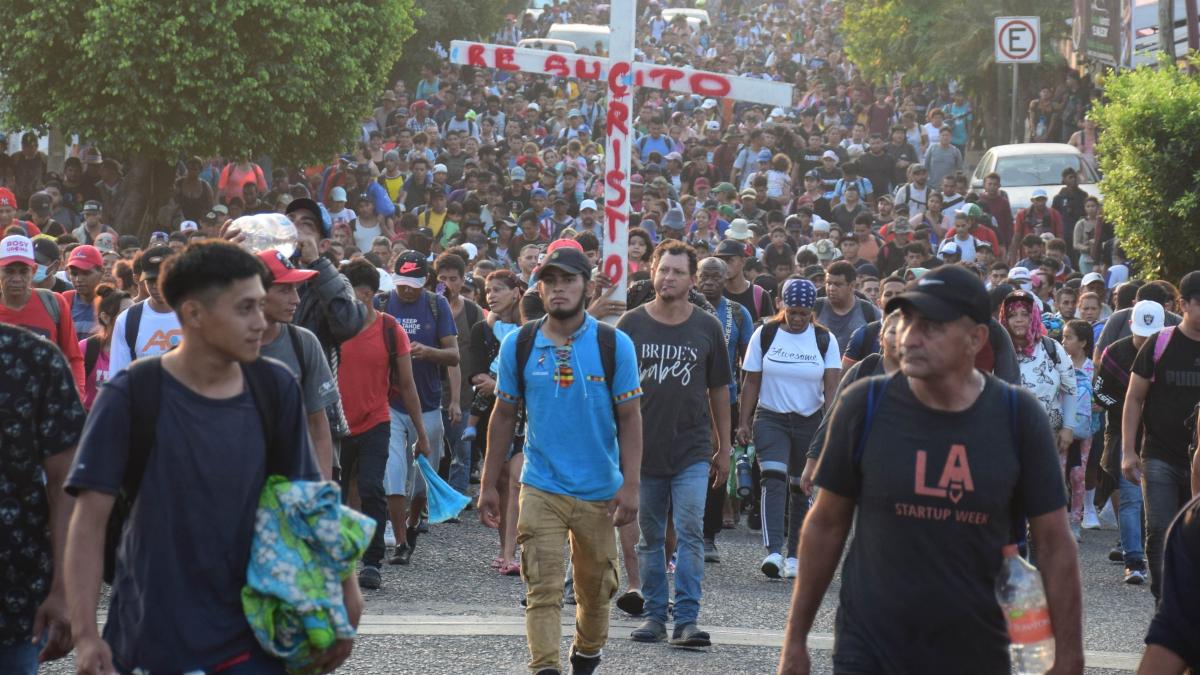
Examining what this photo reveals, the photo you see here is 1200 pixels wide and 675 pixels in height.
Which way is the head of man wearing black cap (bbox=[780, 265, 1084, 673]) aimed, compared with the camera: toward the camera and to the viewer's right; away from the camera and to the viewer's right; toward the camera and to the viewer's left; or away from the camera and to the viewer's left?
toward the camera and to the viewer's left

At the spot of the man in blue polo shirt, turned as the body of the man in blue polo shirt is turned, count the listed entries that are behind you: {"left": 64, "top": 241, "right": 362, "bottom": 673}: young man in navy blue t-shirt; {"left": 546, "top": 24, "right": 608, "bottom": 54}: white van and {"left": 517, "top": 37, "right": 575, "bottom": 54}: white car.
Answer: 2

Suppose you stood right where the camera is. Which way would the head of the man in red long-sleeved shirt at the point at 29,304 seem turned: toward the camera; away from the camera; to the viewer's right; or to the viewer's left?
toward the camera

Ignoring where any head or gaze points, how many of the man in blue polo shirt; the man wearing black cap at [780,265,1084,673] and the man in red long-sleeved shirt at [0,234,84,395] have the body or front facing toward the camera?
3

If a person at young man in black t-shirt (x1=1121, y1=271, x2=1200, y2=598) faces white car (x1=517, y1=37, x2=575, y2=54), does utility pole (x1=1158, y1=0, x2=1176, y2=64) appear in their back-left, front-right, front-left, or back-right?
front-right

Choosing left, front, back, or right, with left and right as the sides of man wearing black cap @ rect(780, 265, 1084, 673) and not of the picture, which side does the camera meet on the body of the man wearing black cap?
front

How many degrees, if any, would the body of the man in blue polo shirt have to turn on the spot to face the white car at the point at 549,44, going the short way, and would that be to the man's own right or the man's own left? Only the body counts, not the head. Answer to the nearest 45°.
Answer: approximately 180°

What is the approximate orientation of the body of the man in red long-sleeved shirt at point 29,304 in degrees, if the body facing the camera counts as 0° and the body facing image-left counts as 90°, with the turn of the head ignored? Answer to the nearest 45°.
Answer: approximately 0°

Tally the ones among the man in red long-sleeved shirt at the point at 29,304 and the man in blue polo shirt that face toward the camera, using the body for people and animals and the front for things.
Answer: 2

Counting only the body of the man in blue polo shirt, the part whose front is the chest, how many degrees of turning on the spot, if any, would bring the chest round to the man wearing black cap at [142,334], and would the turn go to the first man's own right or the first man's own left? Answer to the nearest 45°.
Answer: approximately 90° to the first man's own right

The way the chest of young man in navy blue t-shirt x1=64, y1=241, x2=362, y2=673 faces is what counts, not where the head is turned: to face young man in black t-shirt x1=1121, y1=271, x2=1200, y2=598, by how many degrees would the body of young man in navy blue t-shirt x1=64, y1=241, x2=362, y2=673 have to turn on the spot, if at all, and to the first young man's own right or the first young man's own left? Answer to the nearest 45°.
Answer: approximately 90° to the first young man's own left

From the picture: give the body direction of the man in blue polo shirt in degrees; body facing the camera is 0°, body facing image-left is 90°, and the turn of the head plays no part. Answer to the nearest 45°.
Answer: approximately 0°

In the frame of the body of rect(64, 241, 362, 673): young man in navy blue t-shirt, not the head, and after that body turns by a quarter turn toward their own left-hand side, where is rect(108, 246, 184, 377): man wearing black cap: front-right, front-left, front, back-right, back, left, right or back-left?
front-left

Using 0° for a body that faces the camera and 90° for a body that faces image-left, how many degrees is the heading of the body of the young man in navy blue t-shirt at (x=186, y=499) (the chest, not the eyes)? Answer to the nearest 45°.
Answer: approximately 315°

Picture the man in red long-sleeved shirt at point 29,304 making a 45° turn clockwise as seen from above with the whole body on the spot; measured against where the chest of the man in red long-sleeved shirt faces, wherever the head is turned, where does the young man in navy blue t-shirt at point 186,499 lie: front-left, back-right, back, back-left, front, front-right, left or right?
front-left
